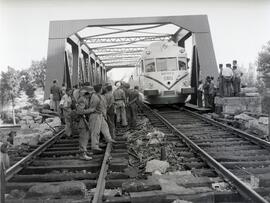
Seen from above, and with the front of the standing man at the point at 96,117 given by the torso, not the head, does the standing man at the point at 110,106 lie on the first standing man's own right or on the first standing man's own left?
on the first standing man's own left

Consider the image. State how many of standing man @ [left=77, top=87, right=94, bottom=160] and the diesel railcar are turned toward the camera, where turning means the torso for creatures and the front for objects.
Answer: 1

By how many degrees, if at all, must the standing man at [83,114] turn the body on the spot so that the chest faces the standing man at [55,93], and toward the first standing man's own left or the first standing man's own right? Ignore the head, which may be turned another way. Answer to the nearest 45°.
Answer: approximately 90° to the first standing man's own left

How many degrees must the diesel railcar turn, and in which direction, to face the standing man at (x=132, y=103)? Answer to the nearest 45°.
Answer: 0° — it already faces them

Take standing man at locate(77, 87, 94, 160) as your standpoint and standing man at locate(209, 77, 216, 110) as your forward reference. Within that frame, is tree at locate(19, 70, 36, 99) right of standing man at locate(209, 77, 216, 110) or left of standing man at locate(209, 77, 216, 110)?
left

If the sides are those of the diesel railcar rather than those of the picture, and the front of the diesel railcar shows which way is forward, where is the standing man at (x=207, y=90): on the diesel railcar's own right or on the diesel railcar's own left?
on the diesel railcar's own left

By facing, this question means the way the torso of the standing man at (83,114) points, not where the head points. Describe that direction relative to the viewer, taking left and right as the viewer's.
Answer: facing to the right of the viewer

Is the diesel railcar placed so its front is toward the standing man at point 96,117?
yes

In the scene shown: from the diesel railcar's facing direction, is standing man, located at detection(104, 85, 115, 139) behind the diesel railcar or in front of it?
in front

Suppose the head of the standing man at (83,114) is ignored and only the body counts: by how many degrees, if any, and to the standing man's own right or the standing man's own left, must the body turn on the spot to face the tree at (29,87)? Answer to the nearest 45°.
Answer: approximately 90° to the standing man's own left

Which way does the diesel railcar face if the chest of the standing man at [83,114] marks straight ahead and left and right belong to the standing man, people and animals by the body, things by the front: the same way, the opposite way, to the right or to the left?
to the right
